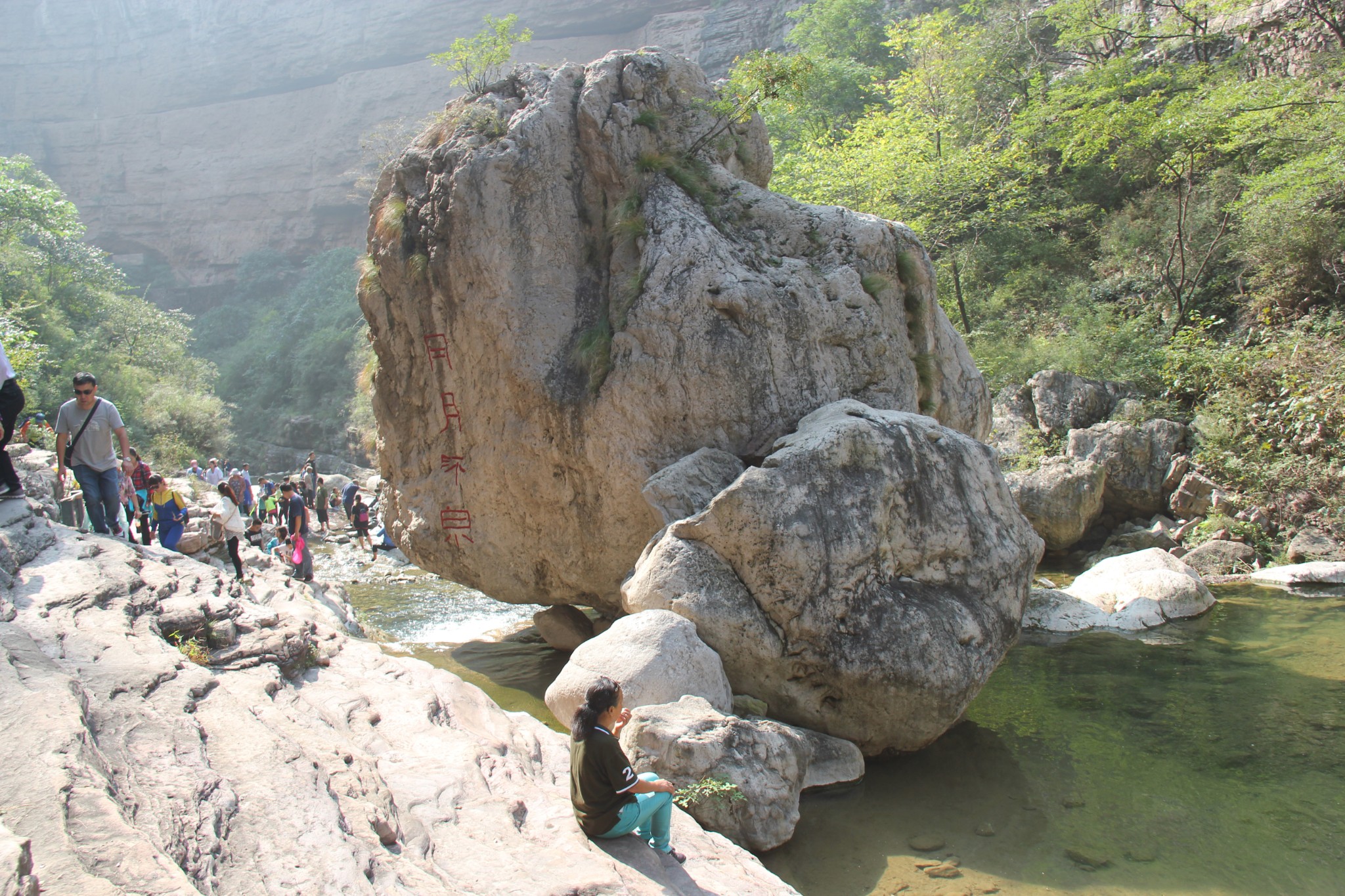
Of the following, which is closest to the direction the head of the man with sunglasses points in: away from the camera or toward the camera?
toward the camera

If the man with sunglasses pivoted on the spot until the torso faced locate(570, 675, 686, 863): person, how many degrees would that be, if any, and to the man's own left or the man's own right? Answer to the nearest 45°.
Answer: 0° — they already face them

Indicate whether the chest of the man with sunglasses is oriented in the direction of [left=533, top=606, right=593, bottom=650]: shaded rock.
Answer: no

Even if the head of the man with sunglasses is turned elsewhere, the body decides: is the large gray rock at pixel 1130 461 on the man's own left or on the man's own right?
on the man's own left

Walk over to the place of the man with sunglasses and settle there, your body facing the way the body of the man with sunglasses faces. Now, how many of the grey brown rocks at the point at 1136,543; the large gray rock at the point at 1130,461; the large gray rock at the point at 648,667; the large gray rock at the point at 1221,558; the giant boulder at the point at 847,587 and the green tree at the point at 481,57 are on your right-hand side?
0

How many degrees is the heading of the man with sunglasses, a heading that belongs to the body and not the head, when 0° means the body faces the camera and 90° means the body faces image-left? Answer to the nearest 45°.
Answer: approximately 0°

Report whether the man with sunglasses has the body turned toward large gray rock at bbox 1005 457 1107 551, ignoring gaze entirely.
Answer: no

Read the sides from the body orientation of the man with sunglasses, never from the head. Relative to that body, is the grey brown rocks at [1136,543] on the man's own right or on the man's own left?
on the man's own left

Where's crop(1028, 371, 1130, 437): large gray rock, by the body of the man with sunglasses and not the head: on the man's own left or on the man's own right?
on the man's own left
